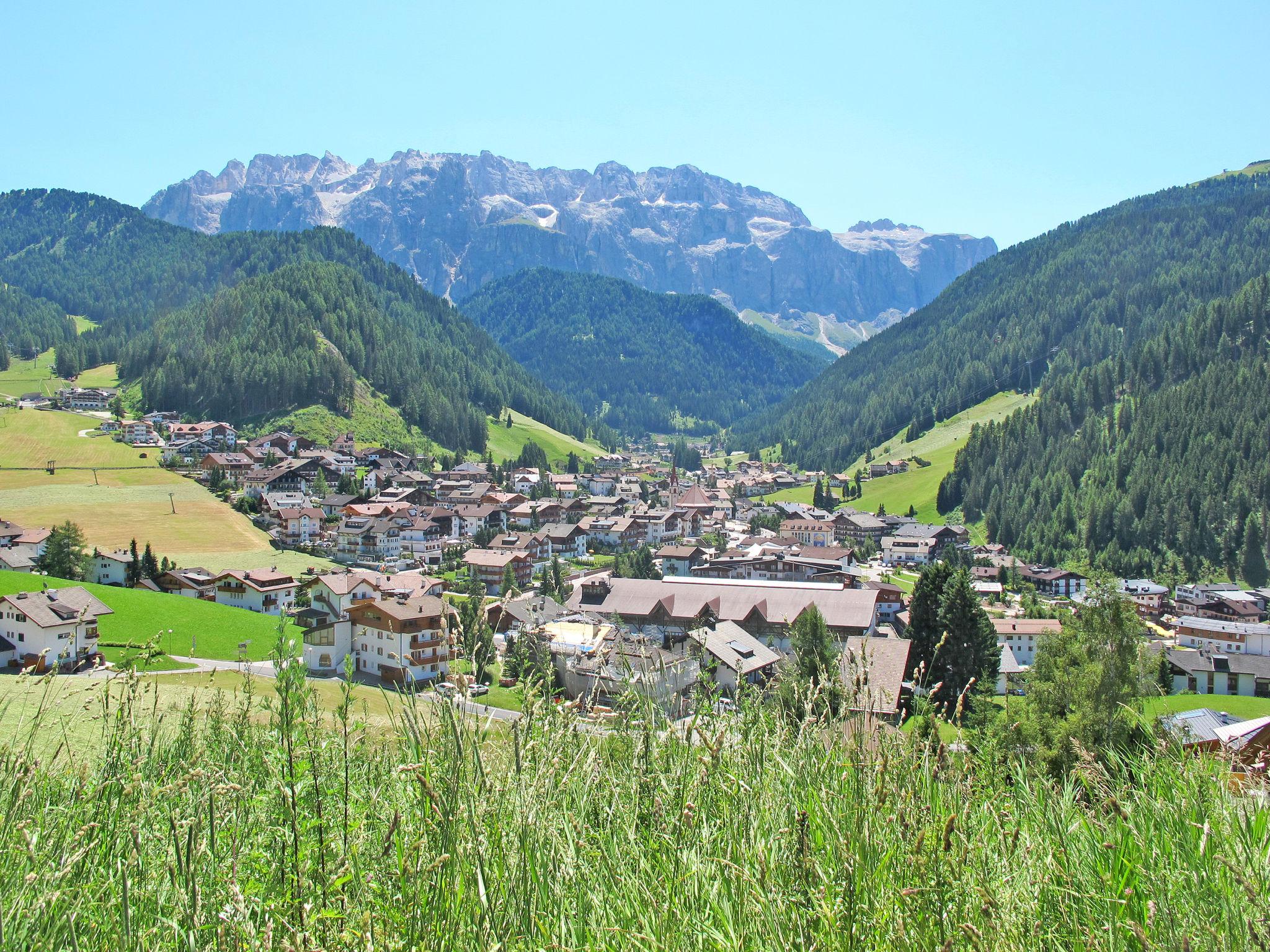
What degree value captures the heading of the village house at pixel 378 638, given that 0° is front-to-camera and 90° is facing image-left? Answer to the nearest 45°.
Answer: approximately 315°

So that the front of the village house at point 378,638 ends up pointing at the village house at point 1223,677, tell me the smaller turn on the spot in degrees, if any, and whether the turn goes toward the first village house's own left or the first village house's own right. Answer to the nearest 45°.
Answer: approximately 45° to the first village house's own left

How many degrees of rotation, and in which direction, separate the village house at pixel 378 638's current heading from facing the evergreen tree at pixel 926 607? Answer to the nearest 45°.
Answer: approximately 45° to its left

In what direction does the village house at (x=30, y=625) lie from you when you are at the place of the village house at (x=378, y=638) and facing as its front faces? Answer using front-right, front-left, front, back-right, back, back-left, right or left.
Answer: back-right
